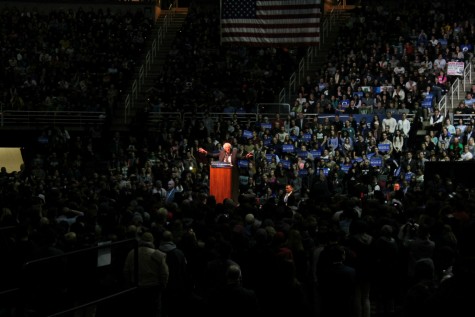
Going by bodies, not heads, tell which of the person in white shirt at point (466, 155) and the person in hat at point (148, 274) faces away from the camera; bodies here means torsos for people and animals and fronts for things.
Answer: the person in hat

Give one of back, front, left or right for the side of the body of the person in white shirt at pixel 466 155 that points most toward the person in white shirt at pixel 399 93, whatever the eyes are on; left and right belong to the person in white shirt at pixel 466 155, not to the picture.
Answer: right

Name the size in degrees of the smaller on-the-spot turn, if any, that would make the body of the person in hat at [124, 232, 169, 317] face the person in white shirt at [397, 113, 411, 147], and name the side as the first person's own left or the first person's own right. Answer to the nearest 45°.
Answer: approximately 45° to the first person's own right

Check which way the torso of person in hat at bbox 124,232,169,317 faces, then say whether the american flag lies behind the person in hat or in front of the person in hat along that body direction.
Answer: in front

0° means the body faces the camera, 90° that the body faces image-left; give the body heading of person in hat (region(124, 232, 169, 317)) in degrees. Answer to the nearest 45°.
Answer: approximately 180°

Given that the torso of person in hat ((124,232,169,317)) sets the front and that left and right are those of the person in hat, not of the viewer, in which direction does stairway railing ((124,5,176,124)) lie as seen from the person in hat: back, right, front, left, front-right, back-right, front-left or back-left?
front

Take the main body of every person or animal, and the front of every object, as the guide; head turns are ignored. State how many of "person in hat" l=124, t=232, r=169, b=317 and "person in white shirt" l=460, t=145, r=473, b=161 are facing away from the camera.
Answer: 1

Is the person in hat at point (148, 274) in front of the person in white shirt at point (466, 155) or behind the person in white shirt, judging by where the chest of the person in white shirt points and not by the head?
in front

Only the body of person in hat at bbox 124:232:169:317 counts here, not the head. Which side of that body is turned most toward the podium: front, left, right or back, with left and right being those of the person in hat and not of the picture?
front

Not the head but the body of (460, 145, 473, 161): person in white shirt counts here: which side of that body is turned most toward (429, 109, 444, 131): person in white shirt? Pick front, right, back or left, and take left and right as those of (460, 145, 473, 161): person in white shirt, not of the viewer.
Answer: right

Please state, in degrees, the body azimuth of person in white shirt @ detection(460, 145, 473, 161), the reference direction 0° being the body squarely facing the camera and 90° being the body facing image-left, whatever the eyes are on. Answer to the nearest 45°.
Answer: approximately 45°
